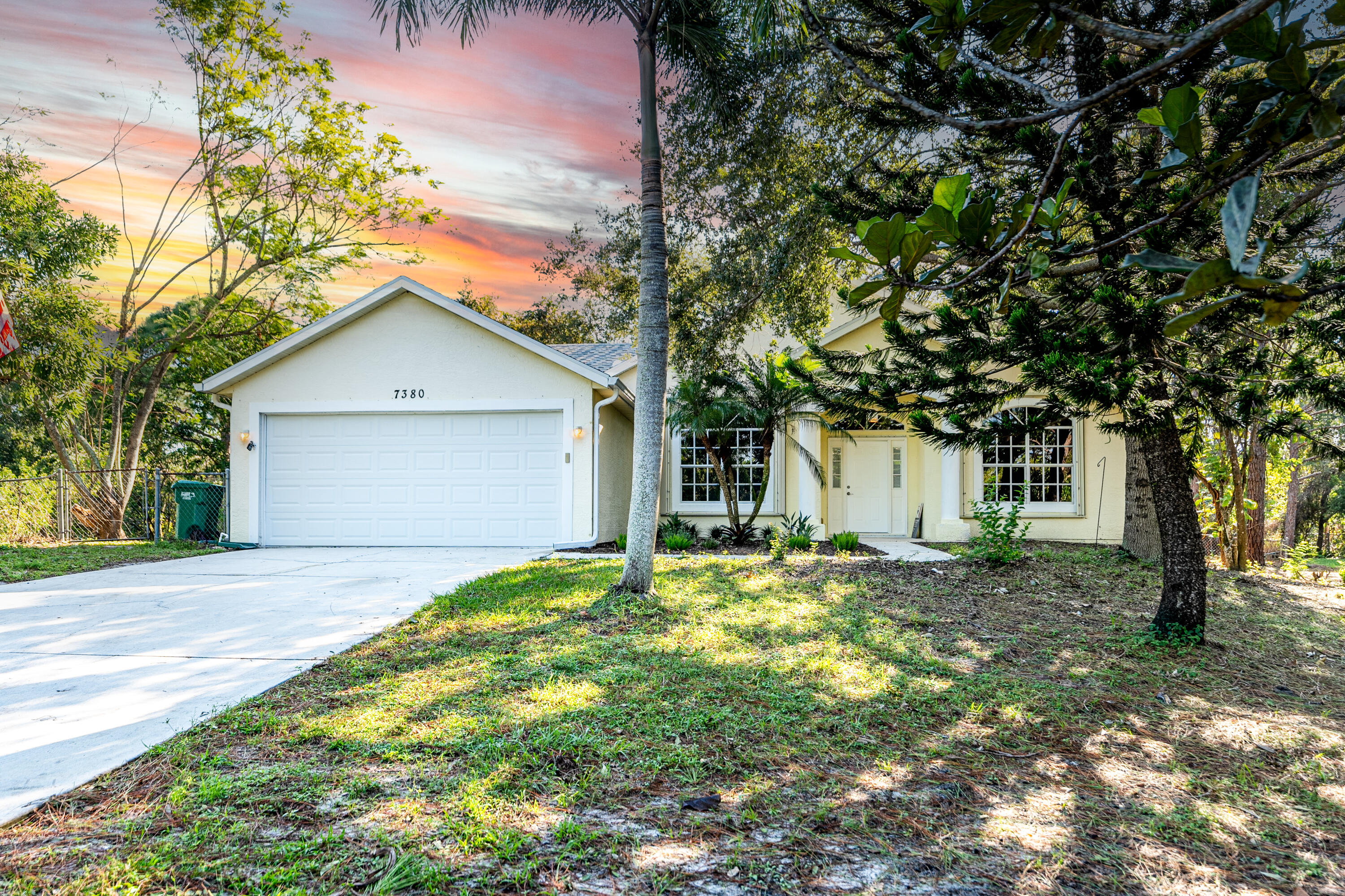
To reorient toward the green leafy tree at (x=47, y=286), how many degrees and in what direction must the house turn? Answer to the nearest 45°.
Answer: approximately 90° to its right

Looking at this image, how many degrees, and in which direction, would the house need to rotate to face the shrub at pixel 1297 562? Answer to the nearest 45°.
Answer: approximately 90° to its left

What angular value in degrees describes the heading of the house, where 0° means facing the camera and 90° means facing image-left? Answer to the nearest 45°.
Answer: approximately 0°

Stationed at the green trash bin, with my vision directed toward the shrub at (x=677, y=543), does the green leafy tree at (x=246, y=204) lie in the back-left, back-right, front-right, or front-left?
back-left

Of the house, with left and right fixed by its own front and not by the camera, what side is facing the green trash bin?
right

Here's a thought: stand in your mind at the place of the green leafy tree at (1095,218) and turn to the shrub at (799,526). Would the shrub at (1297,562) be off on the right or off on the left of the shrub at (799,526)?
right

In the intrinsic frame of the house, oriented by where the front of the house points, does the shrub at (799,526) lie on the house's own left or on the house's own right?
on the house's own left
